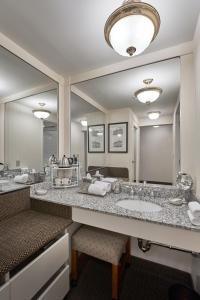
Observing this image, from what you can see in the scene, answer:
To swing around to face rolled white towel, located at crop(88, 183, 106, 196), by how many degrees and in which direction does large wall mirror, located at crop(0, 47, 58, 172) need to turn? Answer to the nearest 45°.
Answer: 0° — it already faces it

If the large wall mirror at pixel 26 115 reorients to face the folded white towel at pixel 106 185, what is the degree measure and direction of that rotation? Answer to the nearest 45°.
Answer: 0° — it already faces it

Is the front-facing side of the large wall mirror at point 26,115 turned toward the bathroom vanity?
yes

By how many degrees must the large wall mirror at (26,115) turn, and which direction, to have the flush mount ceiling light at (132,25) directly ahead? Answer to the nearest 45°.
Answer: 0° — it already faces it

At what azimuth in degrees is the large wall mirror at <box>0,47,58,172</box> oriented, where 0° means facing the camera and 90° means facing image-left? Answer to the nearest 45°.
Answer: approximately 315°

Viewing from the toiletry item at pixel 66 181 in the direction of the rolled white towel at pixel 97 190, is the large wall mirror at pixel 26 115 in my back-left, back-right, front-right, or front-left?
back-right

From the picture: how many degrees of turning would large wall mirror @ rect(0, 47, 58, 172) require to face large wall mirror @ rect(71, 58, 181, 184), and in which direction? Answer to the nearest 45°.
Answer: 0° — it already faces it
